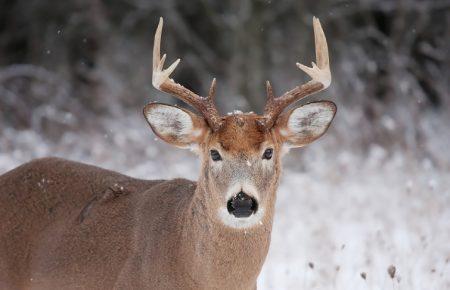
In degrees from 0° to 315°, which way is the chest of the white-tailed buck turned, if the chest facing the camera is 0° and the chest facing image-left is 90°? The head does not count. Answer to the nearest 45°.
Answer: approximately 270°
